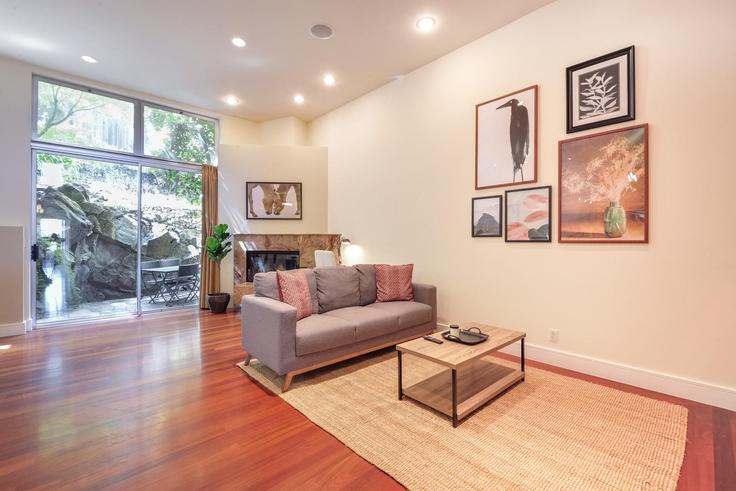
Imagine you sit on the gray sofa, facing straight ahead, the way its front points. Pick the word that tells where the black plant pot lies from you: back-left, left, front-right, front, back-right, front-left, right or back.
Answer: back

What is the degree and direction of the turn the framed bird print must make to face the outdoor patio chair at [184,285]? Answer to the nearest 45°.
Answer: approximately 45° to its right

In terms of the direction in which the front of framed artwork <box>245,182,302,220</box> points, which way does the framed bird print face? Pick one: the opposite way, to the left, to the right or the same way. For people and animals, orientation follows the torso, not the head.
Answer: to the right

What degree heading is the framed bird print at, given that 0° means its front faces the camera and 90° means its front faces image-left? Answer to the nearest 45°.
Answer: approximately 45°

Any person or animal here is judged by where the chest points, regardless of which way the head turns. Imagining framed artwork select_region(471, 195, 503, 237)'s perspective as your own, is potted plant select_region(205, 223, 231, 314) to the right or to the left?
on its right

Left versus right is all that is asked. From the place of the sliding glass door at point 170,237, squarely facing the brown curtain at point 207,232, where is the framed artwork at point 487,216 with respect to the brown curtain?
right

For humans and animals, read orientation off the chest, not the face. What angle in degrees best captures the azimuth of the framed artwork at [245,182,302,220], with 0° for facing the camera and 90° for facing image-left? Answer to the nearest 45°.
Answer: approximately 0°

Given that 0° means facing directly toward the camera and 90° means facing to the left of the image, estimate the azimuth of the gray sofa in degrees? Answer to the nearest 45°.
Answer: approximately 315°
